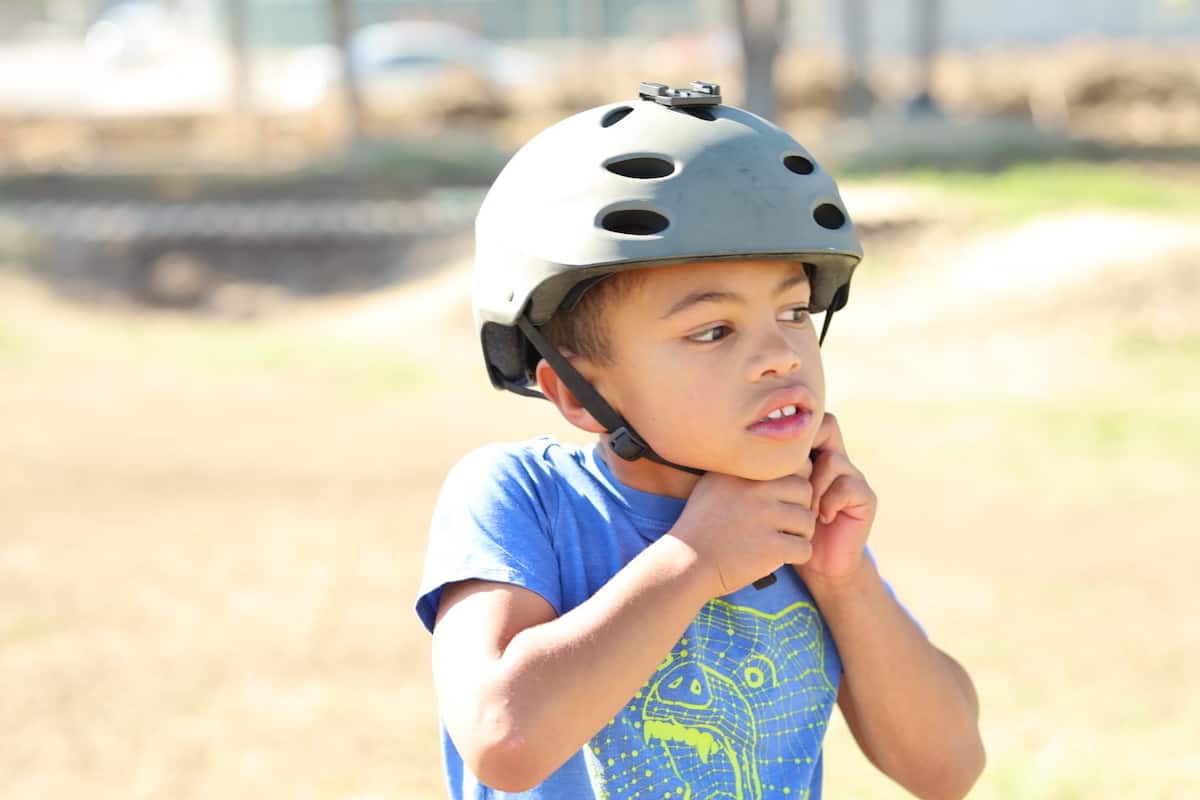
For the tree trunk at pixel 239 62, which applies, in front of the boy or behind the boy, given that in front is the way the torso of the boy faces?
behind

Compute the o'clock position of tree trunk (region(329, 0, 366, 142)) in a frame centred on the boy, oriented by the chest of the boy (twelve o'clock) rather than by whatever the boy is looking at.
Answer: The tree trunk is roughly at 7 o'clock from the boy.

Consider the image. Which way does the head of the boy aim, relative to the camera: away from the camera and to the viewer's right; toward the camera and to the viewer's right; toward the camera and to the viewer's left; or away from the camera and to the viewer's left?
toward the camera and to the viewer's right

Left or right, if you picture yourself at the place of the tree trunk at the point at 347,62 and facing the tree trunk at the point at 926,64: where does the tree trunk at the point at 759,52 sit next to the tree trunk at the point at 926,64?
right

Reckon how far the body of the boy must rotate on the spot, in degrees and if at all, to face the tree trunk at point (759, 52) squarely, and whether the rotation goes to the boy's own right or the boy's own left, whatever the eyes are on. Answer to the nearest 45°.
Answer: approximately 135° to the boy's own left

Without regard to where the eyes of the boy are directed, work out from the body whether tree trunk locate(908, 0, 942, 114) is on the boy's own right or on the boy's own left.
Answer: on the boy's own left

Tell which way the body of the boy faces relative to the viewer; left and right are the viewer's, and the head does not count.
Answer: facing the viewer and to the right of the viewer
